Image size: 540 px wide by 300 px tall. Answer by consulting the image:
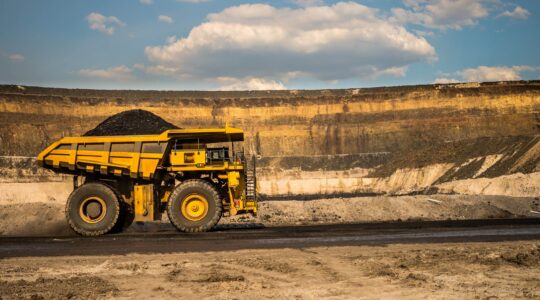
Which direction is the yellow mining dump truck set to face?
to the viewer's right
